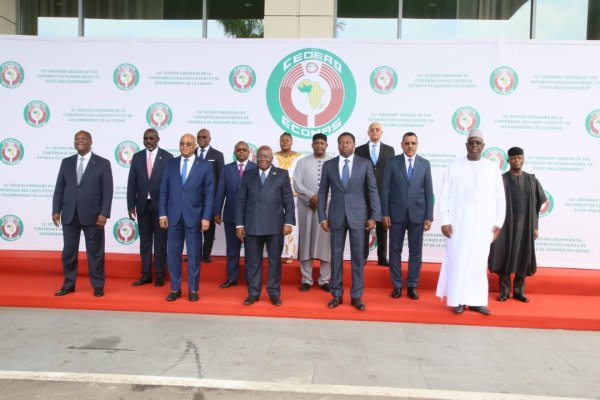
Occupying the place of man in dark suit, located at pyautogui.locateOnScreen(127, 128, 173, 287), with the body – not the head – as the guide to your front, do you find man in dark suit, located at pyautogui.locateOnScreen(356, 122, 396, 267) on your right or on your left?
on your left

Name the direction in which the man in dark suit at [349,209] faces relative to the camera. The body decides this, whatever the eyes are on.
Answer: toward the camera

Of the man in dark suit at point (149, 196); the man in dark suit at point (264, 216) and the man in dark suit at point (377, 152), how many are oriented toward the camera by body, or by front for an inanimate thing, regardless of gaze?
3

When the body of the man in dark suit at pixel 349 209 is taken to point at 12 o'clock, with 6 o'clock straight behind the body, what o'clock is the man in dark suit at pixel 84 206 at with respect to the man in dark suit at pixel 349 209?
the man in dark suit at pixel 84 206 is roughly at 3 o'clock from the man in dark suit at pixel 349 209.

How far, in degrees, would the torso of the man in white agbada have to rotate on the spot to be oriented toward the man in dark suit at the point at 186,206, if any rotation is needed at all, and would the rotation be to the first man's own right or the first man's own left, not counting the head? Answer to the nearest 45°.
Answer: approximately 90° to the first man's own right

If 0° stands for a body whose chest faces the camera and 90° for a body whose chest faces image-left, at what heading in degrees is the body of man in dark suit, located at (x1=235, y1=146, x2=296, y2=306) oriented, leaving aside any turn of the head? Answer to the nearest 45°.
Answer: approximately 0°

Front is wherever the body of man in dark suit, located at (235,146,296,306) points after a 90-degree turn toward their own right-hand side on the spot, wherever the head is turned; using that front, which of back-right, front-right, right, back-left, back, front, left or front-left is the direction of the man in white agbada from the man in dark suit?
back

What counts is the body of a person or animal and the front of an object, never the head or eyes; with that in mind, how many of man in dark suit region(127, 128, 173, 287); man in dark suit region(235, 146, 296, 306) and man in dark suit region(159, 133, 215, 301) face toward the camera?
3

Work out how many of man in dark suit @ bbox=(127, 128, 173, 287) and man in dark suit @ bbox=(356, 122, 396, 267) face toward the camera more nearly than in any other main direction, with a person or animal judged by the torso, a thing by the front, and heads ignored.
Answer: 2

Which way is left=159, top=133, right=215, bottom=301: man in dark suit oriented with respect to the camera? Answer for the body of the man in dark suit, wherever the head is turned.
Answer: toward the camera

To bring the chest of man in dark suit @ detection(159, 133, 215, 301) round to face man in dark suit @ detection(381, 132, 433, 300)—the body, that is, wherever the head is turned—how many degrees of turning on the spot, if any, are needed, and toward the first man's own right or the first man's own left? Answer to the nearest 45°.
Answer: approximately 90° to the first man's own left

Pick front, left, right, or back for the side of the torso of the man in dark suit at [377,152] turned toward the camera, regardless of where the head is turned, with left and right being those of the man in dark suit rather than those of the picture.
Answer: front
